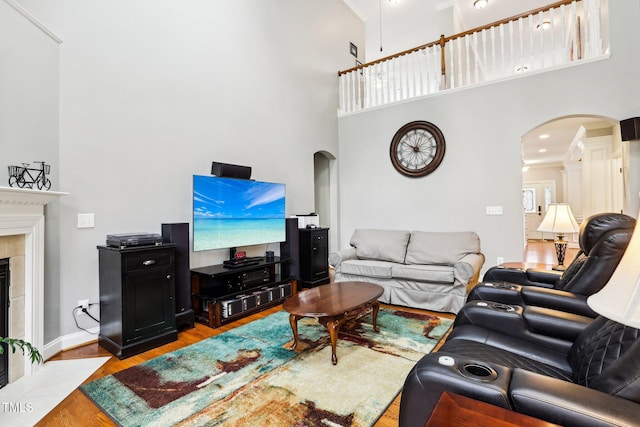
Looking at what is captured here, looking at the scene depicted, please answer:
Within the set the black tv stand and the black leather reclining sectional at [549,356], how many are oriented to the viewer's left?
1

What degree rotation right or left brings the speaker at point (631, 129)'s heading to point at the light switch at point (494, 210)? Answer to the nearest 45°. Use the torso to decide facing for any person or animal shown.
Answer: approximately 45° to its right

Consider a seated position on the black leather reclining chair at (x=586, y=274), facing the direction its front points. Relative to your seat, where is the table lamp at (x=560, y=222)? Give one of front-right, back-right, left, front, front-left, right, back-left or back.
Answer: right

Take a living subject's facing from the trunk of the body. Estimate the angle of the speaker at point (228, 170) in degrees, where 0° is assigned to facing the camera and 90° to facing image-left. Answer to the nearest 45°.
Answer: approximately 315°

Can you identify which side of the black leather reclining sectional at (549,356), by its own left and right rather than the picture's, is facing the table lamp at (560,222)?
right

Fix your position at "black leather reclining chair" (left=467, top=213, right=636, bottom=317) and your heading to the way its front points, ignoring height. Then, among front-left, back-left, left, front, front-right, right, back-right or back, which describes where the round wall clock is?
front-right

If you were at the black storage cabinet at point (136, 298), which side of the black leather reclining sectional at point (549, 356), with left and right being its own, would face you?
front

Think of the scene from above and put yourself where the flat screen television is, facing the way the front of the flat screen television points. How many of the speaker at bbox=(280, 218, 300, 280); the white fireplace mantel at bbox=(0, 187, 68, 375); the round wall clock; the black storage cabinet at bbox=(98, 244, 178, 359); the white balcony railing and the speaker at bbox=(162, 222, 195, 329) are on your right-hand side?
3

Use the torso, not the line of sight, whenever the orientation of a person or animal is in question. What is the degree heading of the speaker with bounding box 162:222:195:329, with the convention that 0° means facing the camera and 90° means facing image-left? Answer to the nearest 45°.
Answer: approximately 315°

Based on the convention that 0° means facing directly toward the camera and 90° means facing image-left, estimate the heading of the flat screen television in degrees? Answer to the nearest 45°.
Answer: approximately 315°

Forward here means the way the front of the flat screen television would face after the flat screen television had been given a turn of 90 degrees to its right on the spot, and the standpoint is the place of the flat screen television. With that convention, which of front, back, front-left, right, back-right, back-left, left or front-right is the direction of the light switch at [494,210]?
back-left

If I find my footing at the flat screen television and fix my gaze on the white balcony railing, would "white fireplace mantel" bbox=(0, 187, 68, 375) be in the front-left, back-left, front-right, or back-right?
back-right

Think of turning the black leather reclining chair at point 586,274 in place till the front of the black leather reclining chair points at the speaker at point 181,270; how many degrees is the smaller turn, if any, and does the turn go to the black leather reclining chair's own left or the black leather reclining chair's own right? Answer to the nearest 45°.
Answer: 0° — it already faces it

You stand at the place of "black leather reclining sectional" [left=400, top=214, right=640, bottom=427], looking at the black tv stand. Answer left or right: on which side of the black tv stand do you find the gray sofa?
right

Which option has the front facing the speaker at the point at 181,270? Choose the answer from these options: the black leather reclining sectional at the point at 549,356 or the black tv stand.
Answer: the black leather reclining sectional

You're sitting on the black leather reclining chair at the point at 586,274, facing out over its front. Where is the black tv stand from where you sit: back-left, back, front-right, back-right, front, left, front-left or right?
front

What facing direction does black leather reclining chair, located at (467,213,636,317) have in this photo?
to the viewer's left

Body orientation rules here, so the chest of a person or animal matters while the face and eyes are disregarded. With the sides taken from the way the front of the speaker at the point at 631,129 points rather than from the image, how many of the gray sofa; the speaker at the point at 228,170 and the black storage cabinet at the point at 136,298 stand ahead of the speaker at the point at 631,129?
3

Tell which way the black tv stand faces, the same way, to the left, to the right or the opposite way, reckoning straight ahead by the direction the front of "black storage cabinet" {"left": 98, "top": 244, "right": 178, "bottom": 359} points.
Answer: the same way
